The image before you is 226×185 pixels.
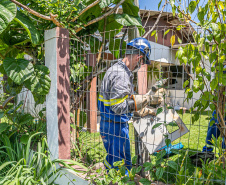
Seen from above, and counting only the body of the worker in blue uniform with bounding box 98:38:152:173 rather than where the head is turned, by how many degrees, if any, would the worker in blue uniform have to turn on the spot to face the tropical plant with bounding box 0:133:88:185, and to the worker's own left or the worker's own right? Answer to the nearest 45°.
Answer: approximately 180°

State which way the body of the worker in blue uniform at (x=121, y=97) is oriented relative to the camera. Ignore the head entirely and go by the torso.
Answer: to the viewer's right

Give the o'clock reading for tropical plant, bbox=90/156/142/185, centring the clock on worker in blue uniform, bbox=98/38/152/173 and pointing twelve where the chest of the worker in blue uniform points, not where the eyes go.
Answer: The tropical plant is roughly at 3 o'clock from the worker in blue uniform.

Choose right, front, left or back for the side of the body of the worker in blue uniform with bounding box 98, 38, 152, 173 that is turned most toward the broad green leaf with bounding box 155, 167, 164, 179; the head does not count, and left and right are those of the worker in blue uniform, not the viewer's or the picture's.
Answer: right
